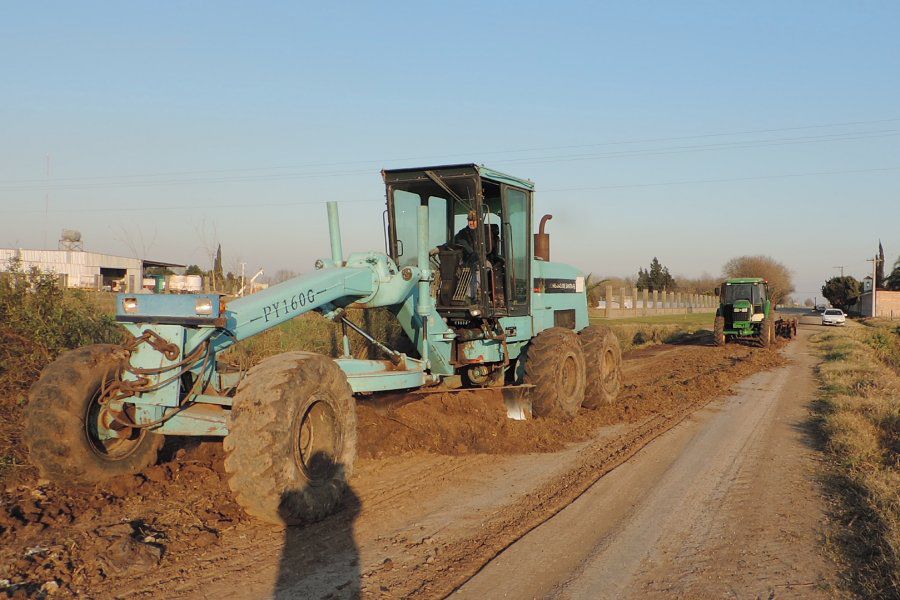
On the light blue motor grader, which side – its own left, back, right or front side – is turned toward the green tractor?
back

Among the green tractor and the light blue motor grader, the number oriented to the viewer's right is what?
0

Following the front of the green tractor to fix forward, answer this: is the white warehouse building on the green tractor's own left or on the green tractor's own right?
on the green tractor's own right

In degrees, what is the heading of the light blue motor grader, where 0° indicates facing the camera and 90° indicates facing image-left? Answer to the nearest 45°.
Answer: approximately 45°

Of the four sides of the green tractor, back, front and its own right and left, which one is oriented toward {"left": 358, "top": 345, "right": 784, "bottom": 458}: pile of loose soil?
front

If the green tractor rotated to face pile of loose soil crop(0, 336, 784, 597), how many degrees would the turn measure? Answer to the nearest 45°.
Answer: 0° — it already faces it

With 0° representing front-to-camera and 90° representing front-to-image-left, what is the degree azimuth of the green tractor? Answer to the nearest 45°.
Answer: approximately 0°

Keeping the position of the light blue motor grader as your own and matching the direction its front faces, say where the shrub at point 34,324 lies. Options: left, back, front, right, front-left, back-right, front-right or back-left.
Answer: right

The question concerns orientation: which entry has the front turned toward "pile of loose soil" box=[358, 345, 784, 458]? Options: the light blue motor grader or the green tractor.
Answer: the green tractor
